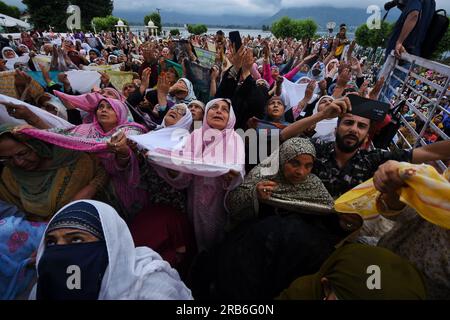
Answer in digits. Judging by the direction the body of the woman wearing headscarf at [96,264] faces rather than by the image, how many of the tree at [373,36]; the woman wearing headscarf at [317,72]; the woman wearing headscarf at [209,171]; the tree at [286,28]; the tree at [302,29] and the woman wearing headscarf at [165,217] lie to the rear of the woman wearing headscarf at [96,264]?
6

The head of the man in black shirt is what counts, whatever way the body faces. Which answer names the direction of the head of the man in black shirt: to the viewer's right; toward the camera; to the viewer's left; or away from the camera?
toward the camera

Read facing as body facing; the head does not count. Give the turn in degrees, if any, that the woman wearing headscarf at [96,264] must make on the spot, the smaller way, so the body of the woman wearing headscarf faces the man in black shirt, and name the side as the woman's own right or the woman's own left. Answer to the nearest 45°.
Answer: approximately 135° to the woman's own left

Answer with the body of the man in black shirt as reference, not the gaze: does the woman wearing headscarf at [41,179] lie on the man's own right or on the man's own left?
on the man's own right

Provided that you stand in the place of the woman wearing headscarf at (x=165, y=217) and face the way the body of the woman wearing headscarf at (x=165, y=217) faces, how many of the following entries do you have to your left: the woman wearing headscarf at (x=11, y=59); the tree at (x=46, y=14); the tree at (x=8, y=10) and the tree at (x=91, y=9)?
0

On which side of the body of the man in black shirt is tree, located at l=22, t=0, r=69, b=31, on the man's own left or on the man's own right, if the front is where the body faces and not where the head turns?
on the man's own right

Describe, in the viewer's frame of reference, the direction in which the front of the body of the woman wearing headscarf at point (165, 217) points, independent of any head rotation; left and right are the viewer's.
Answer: facing the viewer and to the left of the viewer

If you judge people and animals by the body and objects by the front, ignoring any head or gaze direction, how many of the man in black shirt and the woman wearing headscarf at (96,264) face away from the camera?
0

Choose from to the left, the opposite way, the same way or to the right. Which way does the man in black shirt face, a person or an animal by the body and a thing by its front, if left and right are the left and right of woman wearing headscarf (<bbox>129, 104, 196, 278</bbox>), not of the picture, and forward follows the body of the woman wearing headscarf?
the same way

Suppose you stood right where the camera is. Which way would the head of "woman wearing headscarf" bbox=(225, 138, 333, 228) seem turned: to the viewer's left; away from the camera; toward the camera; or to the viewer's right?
toward the camera

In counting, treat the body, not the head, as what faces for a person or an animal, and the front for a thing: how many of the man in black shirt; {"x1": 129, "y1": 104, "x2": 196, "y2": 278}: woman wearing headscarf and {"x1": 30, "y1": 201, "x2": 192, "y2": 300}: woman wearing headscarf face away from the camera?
0

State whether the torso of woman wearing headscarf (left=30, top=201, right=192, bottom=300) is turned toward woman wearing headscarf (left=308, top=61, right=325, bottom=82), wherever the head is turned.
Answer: no

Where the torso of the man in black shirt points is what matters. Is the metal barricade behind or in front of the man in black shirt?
behind

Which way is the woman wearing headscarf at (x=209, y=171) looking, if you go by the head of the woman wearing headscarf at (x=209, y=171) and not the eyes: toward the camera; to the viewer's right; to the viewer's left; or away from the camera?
toward the camera

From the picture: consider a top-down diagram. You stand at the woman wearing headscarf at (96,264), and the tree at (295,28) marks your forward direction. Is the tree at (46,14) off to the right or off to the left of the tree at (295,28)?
left

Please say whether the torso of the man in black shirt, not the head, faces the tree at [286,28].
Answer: no

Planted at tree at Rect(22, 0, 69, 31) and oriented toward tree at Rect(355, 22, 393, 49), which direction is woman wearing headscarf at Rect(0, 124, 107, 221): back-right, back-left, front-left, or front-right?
front-right

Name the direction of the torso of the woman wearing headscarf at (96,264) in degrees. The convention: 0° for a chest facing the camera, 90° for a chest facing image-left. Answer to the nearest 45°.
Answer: approximately 45°

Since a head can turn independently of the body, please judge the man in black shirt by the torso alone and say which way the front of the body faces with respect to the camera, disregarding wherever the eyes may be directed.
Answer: toward the camera

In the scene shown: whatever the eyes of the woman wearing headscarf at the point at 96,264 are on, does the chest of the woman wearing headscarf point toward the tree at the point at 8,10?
no

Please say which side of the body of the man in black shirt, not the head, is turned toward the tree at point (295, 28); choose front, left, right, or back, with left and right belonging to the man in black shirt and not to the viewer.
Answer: back
